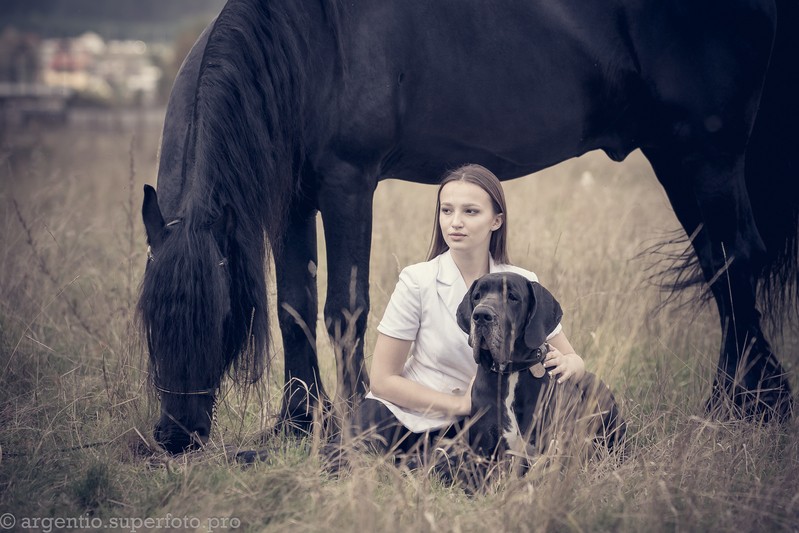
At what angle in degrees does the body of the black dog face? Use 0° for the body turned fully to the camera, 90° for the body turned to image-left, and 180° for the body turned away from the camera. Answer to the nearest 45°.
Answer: approximately 45°

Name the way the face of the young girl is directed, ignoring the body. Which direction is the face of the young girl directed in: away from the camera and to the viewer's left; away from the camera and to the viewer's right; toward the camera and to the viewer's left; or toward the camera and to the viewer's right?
toward the camera and to the viewer's left

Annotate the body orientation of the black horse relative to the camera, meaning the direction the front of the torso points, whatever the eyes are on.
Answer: to the viewer's left
